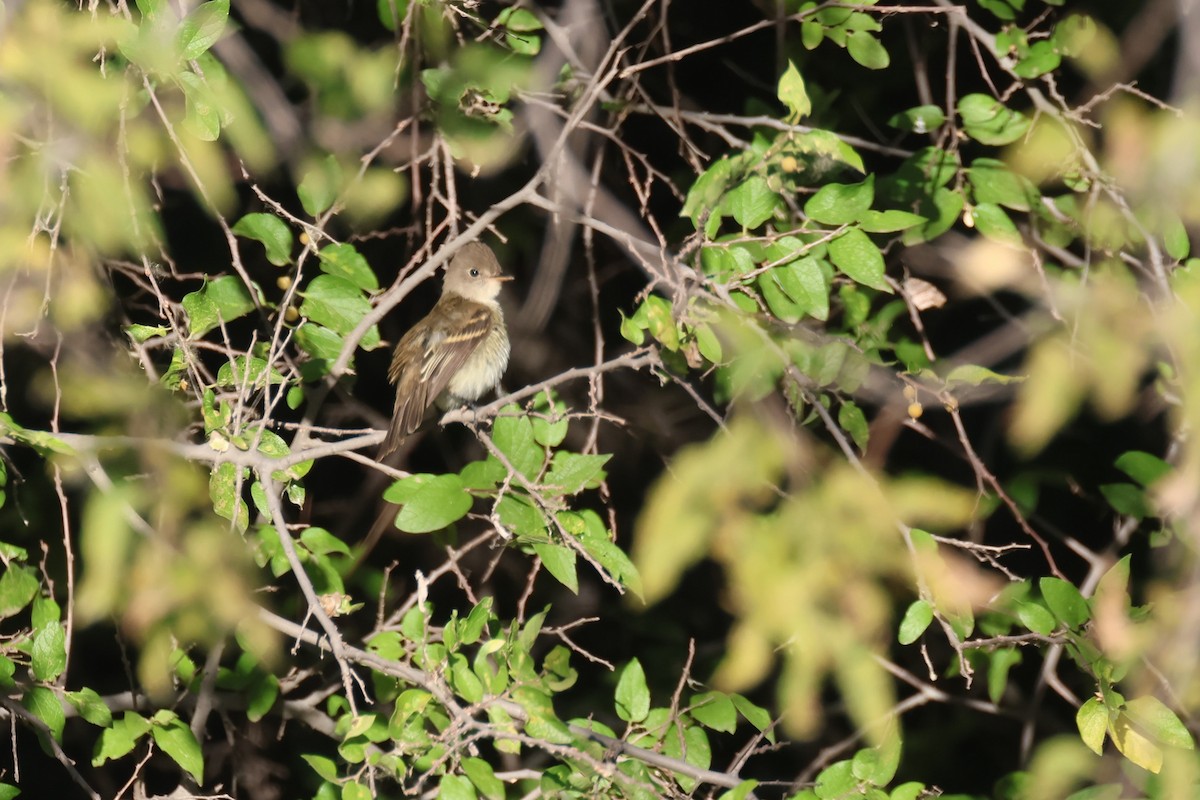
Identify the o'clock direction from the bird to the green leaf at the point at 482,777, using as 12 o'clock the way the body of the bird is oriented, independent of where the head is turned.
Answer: The green leaf is roughly at 3 o'clock from the bird.

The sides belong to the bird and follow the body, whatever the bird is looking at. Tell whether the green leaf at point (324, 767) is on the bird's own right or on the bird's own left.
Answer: on the bird's own right

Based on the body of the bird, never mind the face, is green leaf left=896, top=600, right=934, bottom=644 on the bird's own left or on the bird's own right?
on the bird's own right

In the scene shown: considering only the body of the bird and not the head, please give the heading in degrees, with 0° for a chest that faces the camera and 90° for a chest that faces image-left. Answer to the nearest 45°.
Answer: approximately 270°

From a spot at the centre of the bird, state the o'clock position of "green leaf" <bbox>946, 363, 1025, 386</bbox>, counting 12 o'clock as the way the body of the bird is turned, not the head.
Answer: The green leaf is roughly at 2 o'clock from the bird.

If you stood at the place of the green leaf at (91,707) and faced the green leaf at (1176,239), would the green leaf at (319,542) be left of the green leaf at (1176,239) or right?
left

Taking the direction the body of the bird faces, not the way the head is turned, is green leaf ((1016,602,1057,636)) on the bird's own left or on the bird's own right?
on the bird's own right

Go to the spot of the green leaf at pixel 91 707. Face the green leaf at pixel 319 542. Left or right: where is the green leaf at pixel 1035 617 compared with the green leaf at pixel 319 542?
right
